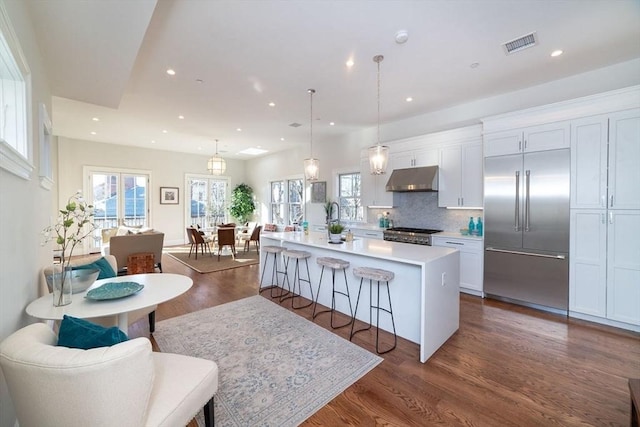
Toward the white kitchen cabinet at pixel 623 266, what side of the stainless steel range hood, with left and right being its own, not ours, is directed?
left

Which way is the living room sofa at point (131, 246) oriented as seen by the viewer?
away from the camera

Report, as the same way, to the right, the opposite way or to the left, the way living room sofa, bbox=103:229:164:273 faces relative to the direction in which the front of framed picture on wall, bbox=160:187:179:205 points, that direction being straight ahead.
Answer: the opposite way

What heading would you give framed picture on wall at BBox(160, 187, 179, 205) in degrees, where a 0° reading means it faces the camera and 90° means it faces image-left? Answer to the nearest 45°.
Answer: approximately 0°

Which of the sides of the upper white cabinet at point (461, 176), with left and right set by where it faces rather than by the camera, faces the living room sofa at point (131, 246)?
right

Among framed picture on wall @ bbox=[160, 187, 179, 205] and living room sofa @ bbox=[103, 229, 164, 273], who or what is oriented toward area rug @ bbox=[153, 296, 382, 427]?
the framed picture on wall

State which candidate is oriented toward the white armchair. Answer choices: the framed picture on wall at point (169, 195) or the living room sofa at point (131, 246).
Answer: the framed picture on wall

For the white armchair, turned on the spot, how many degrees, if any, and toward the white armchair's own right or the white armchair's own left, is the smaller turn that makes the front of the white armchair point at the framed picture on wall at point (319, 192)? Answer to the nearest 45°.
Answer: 0° — it already faces it

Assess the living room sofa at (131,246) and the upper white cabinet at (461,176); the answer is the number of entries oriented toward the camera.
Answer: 1

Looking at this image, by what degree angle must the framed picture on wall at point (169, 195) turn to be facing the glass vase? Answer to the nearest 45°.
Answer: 0° — it already faces it

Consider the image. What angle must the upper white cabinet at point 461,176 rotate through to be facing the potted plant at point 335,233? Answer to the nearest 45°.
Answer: approximately 45° to its right

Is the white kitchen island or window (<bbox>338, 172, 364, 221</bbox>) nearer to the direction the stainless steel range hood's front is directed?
the white kitchen island
